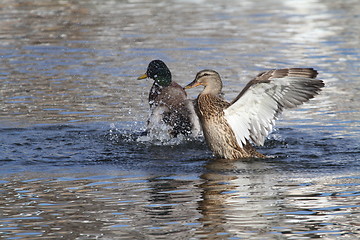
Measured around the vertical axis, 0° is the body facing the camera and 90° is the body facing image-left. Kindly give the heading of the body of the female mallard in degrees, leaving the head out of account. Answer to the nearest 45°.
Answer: approximately 90°

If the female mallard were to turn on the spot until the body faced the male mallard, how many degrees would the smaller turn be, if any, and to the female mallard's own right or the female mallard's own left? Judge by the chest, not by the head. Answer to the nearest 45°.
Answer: approximately 45° to the female mallard's own right

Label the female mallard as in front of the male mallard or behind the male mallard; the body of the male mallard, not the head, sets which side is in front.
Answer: behind

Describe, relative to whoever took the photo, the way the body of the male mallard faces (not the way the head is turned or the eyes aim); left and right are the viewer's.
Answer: facing away from the viewer and to the left of the viewer
